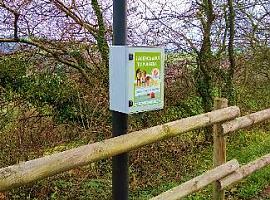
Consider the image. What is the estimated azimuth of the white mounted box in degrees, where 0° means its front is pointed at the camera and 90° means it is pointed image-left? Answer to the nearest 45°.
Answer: approximately 315°
